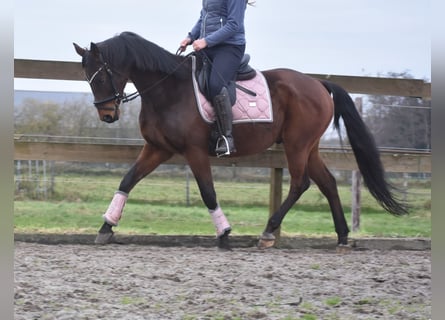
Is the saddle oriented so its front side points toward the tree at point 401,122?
no

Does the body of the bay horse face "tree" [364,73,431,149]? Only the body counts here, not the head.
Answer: no

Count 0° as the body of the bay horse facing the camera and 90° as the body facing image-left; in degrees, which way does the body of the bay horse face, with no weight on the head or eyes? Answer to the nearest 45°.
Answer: approximately 90°

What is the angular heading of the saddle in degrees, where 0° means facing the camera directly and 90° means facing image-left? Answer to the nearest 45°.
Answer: approximately 90°
